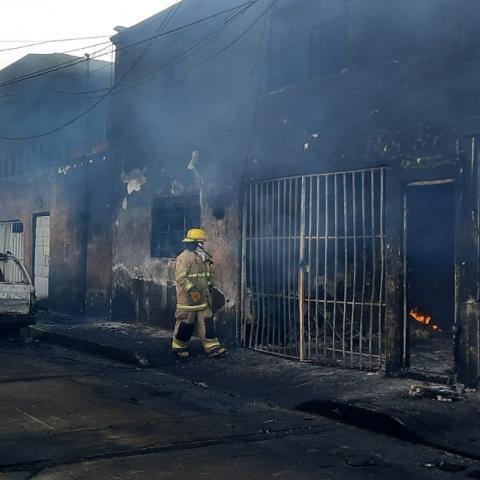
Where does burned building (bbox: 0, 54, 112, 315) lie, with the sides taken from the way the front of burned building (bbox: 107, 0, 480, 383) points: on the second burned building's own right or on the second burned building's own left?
on the second burned building's own right

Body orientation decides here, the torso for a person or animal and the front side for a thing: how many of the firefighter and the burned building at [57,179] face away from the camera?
0

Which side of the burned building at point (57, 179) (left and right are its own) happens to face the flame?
left

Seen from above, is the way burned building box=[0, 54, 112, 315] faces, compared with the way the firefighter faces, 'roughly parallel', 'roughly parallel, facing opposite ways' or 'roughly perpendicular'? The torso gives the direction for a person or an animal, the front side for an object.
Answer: roughly perpendicular

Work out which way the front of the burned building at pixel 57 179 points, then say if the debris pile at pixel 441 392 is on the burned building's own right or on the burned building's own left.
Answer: on the burned building's own left

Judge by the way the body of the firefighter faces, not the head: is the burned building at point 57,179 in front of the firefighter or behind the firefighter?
behind

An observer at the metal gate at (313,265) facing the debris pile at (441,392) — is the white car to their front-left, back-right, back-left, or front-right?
back-right

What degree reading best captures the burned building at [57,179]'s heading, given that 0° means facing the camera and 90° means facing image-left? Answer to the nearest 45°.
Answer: approximately 45°

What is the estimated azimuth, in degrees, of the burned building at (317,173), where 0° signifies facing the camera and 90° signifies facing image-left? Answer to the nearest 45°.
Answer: approximately 45°

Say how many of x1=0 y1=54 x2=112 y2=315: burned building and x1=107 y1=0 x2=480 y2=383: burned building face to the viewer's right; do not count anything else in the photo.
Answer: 0
